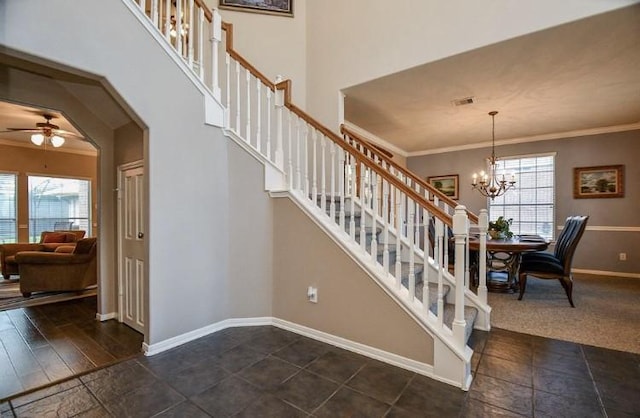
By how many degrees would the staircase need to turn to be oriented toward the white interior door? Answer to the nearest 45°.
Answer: approximately 135° to its right

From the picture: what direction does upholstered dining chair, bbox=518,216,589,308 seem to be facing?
to the viewer's left

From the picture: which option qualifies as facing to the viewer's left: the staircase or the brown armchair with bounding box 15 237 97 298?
the brown armchair

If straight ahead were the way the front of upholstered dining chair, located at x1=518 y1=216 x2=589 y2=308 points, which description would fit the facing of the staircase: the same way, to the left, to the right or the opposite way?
the opposite way

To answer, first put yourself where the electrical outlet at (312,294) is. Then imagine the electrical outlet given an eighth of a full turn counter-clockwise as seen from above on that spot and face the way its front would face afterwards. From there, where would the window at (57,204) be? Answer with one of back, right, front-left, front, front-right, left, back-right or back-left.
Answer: back-right

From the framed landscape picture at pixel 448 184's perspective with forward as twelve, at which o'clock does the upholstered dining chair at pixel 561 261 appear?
The upholstered dining chair is roughly at 10 o'clock from the framed landscape picture.

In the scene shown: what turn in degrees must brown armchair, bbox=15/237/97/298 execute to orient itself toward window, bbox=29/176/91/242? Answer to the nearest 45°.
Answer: approximately 90° to its right

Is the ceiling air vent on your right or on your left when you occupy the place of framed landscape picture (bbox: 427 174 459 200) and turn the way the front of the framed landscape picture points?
on your left

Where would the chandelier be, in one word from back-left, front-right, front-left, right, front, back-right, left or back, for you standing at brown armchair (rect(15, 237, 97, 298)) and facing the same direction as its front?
back-left

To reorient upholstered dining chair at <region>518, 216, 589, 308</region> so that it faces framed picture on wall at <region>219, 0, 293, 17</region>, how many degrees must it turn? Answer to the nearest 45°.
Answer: approximately 45° to its left

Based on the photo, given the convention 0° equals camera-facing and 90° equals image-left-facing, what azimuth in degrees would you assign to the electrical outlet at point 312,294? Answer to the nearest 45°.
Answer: approximately 45°

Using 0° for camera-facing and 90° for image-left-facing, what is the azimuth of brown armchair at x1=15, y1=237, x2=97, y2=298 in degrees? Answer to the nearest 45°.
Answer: approximately 90°

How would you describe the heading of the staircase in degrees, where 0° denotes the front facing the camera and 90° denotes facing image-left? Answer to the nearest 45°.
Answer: approximately 315°
